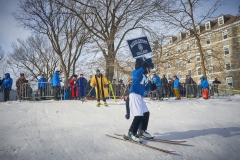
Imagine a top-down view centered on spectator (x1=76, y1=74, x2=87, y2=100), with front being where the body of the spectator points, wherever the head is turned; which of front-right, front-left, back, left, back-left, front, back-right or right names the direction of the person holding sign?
front

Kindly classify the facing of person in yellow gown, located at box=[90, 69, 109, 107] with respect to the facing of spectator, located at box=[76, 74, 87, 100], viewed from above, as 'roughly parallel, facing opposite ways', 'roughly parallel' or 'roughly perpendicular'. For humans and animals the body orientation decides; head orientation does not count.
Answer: roughly parallel

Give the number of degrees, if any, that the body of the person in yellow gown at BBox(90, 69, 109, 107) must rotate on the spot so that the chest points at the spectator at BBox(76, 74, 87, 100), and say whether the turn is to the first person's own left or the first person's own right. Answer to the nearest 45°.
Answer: approximately 135° to the first person's own right

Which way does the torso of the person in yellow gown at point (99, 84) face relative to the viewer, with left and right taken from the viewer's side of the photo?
facing the viewer

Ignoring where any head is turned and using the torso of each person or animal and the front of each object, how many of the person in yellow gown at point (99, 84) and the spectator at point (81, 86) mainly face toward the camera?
2

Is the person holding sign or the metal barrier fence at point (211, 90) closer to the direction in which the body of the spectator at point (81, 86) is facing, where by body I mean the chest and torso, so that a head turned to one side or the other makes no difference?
the person holding sign

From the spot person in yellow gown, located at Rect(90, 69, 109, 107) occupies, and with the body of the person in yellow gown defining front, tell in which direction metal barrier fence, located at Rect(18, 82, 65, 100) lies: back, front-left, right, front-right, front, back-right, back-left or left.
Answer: back-right

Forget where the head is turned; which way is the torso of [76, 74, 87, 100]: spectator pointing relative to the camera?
toward the camera

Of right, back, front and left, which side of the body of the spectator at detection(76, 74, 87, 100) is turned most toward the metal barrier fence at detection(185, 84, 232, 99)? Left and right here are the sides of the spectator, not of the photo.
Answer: left

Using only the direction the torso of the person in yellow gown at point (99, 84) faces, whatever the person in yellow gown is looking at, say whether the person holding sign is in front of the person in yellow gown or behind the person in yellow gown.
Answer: in front

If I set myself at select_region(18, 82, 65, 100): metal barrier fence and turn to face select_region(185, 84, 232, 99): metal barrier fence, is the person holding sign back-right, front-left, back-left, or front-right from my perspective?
front-right

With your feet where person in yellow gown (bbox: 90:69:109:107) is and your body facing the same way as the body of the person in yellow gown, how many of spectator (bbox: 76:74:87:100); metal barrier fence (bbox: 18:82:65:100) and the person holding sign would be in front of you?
1

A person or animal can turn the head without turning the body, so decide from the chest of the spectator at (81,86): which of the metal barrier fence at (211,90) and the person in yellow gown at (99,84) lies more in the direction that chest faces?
the person in yellow gown
